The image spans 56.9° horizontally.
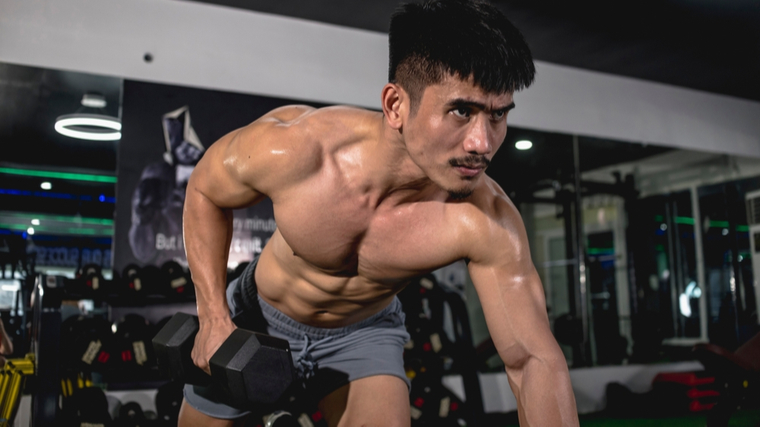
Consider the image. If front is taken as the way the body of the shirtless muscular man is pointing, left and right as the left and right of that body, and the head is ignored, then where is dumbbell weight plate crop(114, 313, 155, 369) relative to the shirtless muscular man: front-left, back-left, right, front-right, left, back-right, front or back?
back

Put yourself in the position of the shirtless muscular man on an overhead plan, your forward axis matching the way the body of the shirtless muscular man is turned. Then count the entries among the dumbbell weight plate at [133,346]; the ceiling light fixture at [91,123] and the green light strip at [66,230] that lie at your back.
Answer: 3

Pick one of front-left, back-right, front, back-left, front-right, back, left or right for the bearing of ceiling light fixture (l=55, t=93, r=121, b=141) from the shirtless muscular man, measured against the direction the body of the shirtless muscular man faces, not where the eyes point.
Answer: back

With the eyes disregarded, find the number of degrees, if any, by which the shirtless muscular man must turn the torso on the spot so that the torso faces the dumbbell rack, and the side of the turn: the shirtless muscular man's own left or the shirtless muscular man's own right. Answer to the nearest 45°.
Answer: approximately 180°

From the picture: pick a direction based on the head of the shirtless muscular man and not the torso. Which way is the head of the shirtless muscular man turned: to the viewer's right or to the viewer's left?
to the viewer's right

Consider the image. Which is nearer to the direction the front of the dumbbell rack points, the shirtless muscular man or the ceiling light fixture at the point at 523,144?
the shirtless muscular man

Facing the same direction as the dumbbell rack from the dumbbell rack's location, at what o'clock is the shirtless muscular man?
The shirtless muscular man is roughly at 11 o'clock from the dumbbell rack.

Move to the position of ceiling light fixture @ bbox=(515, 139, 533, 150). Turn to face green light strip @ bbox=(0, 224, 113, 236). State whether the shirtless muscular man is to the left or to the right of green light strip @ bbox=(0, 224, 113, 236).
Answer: left

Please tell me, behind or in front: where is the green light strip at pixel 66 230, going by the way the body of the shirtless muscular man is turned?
behind

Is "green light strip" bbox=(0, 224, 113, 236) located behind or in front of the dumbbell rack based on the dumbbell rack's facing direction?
behind

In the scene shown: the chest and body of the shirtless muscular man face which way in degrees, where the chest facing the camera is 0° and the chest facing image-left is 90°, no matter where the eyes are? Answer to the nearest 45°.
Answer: approximately 315°
